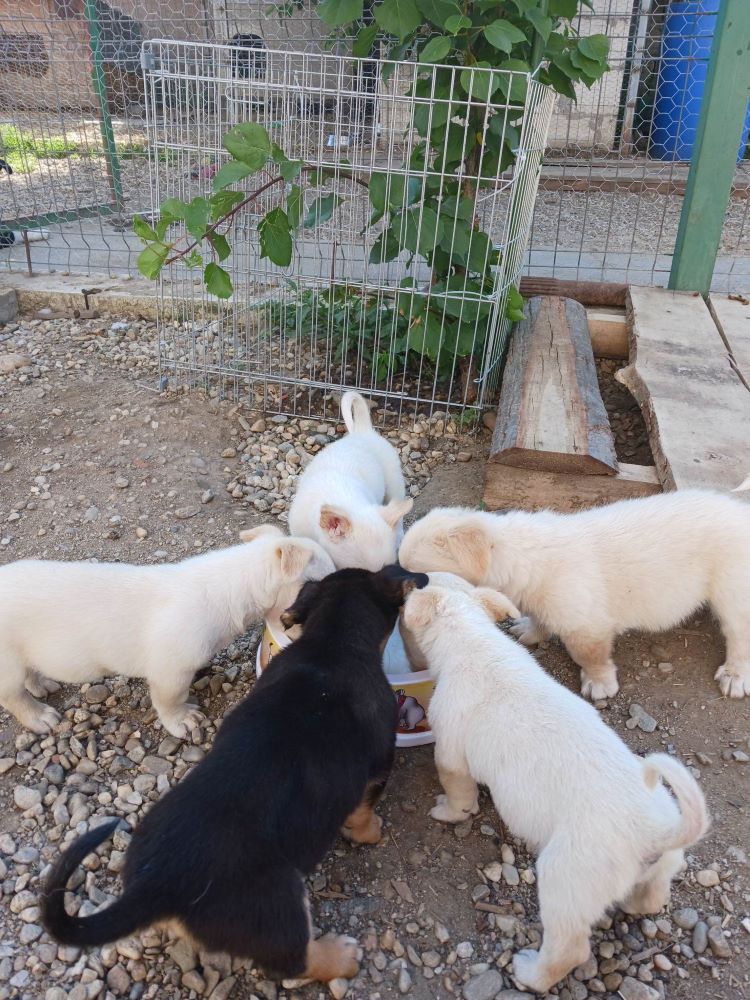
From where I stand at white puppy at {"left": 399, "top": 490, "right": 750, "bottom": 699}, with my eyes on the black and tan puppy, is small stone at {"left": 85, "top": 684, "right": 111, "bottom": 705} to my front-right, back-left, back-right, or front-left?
front-right

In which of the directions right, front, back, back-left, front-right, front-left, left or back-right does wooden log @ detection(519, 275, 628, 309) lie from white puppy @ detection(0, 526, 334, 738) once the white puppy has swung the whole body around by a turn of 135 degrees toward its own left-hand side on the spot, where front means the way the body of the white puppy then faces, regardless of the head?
right

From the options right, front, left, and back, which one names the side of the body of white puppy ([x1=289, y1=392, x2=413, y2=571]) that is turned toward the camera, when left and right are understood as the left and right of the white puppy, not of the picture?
front

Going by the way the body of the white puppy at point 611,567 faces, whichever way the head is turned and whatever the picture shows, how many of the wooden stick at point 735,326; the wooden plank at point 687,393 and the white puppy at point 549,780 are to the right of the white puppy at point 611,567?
2

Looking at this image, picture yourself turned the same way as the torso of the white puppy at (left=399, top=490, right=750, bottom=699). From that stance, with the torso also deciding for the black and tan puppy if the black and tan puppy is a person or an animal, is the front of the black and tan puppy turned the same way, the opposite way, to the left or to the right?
to the right

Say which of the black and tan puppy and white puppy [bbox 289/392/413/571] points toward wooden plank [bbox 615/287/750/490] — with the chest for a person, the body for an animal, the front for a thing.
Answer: the black and tan puppy

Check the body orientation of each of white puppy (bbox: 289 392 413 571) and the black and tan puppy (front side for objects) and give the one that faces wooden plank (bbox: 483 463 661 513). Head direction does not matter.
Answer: the black and tan puppy

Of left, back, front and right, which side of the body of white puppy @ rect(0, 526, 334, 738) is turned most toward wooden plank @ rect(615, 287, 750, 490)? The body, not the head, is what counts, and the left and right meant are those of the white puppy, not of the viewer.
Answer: front

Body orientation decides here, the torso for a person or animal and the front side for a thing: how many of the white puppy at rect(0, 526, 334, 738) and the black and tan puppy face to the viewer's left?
0

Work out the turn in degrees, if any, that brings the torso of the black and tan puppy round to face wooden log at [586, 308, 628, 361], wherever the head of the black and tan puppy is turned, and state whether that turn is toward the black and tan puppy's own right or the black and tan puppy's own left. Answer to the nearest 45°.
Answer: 0° — it already faces it

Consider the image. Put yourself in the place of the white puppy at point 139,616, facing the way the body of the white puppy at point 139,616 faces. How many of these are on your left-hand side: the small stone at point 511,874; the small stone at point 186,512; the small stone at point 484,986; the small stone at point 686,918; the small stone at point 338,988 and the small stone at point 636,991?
1

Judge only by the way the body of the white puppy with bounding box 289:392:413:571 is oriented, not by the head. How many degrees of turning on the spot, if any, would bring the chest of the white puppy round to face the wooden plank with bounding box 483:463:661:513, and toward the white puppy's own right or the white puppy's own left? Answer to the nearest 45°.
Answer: approximately 90° to the white puppy's own left

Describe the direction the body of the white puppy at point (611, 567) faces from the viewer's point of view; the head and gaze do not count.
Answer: to the viewer's left

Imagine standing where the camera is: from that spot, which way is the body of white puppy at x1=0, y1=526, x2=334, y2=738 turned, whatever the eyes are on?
to the viewer's right

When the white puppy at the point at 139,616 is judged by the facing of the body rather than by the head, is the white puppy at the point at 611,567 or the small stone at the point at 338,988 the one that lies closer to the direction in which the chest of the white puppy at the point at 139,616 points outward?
the white puppy

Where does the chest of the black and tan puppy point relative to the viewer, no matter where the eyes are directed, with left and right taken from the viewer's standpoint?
facing away from the viewer and to the right of the viewer

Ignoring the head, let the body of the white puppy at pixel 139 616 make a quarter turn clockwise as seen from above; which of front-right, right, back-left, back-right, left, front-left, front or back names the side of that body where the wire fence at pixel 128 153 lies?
back
